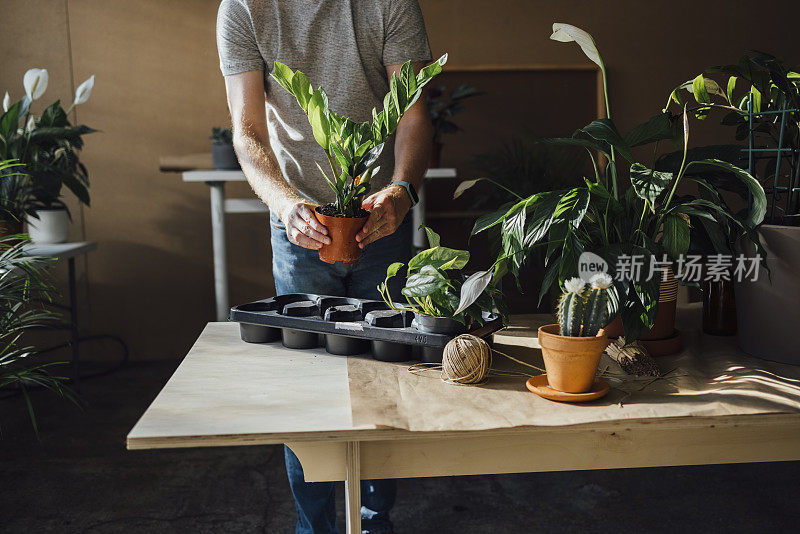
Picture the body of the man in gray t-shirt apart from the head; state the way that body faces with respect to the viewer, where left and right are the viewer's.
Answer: facing the viewer

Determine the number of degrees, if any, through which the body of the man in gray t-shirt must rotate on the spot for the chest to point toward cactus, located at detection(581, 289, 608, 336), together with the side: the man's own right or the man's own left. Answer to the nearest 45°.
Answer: approximately 45° to the man's own left

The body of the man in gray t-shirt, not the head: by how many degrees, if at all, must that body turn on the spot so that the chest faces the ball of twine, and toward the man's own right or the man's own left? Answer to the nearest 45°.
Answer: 0° — they already face it

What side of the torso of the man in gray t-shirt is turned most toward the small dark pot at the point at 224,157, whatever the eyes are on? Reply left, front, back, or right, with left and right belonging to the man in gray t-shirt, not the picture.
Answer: back

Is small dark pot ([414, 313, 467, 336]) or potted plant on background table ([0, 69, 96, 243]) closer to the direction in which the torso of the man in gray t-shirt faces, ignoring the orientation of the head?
the small dark pot

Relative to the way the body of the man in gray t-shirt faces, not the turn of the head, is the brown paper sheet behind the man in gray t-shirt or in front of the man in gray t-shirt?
in front

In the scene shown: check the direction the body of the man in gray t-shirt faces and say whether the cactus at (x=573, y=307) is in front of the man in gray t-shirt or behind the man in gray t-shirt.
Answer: in front

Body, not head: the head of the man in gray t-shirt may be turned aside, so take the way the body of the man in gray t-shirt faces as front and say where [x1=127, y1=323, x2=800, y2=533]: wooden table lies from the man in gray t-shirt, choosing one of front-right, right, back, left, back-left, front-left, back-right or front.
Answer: front
